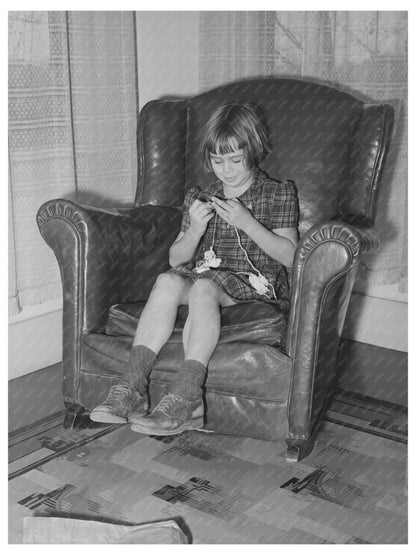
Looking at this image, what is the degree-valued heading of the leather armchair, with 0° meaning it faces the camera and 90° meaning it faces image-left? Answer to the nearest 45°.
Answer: approximately 45°

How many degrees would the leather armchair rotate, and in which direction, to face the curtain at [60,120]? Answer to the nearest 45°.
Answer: approximately 90° to its right

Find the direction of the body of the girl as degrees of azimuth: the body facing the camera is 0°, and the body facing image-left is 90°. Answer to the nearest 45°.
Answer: approximately 45°

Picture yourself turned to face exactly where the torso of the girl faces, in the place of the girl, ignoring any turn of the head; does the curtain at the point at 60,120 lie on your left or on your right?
on your right
